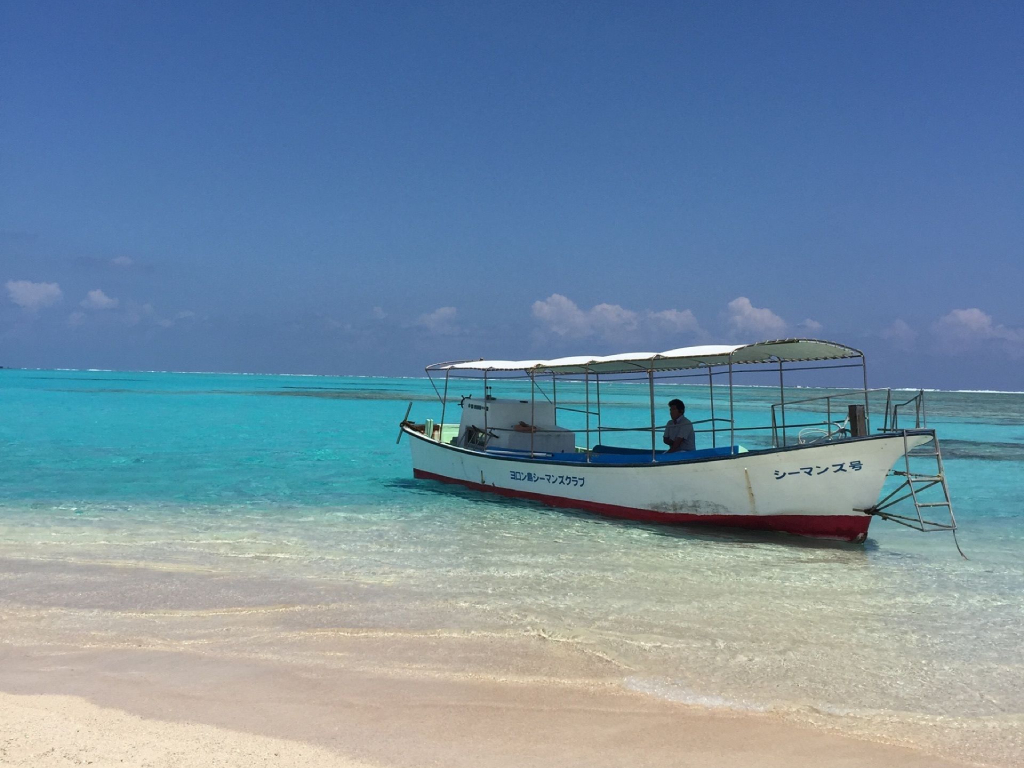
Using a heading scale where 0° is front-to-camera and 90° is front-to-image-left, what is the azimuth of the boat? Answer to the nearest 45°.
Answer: approximately 315°
